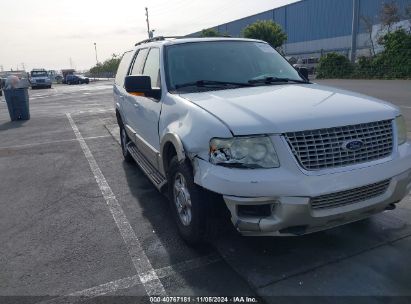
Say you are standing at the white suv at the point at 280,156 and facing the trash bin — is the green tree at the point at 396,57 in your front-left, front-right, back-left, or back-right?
front-right

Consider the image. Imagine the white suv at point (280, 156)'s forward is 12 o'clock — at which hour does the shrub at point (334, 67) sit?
The shrub is roughly at 8 o'clock from the white suv.

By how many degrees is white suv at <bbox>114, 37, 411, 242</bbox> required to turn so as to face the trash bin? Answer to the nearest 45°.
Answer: approximately 180°

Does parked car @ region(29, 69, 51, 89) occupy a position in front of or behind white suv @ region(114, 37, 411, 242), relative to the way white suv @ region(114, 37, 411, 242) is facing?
behind

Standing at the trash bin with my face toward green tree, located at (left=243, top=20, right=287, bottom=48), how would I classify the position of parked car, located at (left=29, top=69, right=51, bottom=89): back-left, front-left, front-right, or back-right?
front-left

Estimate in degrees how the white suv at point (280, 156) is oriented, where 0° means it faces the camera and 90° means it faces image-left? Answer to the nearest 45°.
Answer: approximately 315°

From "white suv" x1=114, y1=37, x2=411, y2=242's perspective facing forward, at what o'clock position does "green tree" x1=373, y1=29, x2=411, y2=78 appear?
The green tree is roughly at 8 o'clock from the white suv.

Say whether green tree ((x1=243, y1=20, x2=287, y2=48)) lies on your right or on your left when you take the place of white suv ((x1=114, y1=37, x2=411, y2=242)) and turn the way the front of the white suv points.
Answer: on your left
